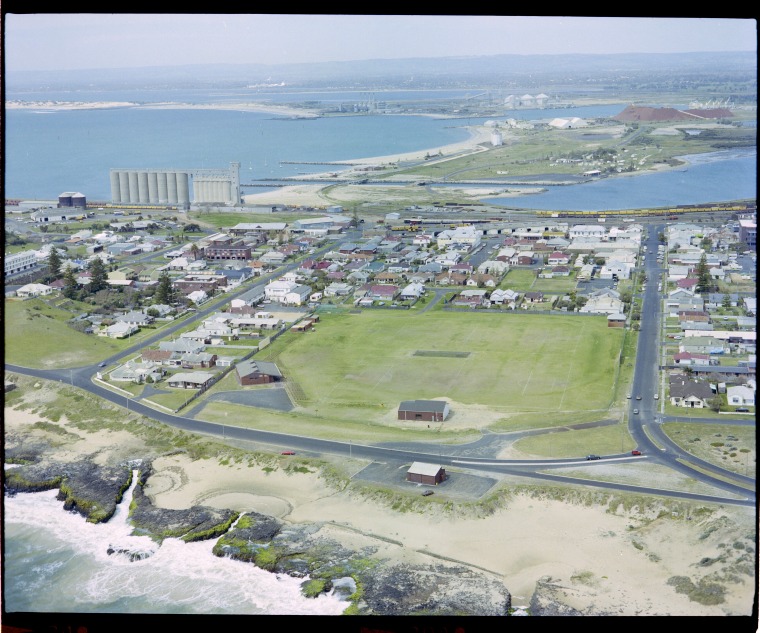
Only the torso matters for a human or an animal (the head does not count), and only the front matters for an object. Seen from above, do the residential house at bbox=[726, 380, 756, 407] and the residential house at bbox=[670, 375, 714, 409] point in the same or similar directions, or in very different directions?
same or similar directions

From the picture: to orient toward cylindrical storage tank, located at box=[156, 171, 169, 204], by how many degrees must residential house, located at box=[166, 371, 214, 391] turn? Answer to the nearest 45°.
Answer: approximately 180°

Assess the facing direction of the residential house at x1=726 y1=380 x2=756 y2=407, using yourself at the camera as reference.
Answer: facing the viewer

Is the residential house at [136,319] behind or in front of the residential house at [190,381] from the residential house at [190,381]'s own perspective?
behind

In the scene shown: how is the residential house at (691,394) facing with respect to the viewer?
toward the camera

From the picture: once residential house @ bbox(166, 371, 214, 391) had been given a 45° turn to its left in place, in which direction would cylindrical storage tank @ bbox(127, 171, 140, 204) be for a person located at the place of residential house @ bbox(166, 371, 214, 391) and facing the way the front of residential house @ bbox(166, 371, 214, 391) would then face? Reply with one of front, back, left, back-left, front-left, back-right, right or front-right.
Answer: back-left

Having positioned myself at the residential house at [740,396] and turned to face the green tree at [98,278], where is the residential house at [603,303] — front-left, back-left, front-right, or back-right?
front-right

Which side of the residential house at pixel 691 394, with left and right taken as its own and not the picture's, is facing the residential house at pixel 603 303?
back
